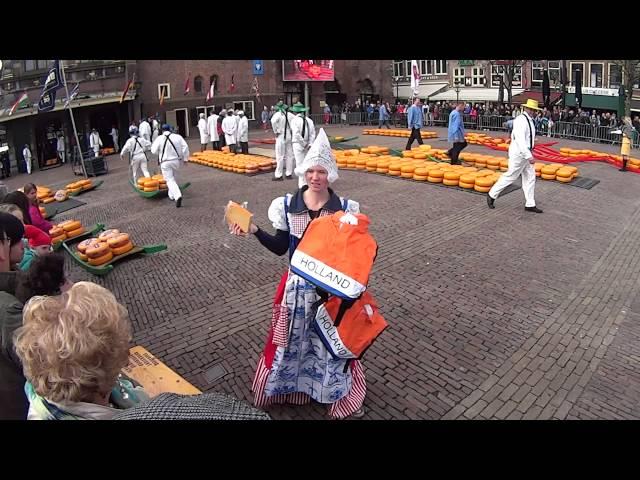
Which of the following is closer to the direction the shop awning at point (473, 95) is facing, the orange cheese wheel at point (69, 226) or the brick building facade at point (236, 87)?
the orange cheese wheel

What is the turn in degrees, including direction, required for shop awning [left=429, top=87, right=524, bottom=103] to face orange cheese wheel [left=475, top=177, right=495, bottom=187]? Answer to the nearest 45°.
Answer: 0° — it already faces it

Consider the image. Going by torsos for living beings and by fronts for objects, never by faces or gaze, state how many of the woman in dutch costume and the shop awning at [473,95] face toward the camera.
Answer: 2

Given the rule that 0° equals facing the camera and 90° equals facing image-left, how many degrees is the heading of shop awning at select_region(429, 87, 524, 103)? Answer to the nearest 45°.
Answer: approximately 0°

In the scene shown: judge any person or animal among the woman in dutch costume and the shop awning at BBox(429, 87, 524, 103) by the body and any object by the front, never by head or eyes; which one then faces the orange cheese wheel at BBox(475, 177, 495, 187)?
the shop awning

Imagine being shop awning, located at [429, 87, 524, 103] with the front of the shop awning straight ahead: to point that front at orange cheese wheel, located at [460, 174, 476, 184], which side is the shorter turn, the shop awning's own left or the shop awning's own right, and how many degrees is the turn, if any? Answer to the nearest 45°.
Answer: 0° — it already faces it

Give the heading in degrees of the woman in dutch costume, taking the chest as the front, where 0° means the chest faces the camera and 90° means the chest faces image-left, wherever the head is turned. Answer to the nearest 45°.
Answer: approximately 0°

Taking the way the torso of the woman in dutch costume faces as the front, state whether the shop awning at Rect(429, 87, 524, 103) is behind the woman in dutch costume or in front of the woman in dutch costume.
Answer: behind

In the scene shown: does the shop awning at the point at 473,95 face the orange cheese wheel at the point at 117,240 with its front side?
yes
